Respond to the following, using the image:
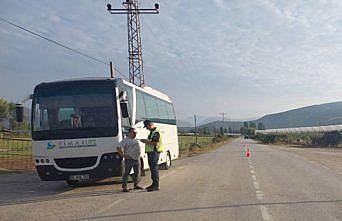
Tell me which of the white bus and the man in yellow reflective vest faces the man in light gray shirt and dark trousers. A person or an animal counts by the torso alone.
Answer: the man in yellow reflective vest

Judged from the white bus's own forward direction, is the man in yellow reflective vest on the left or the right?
on its left

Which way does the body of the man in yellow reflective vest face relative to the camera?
to the viewer's left

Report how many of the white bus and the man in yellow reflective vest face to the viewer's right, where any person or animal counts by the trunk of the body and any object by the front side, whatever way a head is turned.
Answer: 0

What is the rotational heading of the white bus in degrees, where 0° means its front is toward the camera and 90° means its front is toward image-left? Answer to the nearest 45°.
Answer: approximately 45°

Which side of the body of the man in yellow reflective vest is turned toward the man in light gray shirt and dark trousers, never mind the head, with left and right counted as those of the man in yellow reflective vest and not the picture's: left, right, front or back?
front
